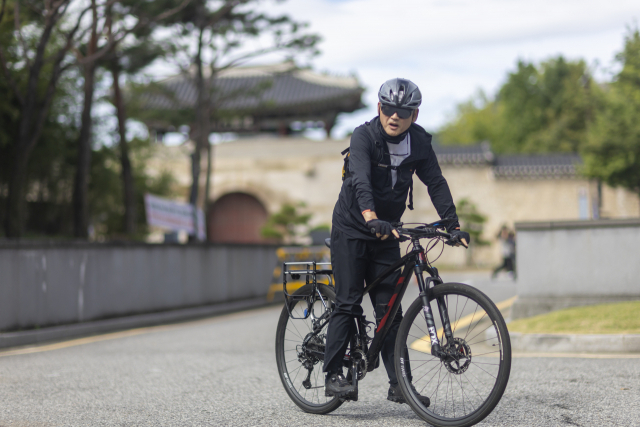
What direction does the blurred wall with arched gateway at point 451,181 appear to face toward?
toward the camera

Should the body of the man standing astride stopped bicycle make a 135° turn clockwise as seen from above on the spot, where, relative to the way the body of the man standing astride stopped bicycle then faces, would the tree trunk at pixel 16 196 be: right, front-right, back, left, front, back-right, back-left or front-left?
front-right

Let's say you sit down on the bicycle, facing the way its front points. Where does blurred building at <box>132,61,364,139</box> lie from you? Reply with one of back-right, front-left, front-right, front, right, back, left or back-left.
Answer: back-left

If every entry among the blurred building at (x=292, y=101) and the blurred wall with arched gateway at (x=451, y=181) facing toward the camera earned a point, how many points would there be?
2

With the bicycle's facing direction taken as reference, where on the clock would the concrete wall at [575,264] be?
The concrete wall is roughly at 8 o'clock from the bicycle.

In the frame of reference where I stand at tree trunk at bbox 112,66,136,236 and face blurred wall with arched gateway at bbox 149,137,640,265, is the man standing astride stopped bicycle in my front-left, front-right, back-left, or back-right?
back-right

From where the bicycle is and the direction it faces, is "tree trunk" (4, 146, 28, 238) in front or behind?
behind

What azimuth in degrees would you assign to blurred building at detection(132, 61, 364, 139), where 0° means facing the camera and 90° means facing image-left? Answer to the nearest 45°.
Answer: approximately 0°

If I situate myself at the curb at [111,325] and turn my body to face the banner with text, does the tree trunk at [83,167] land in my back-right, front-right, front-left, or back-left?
front-left

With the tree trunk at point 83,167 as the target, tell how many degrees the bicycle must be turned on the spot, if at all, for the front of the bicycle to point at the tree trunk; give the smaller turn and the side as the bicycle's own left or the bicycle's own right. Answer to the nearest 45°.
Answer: approximately 180°

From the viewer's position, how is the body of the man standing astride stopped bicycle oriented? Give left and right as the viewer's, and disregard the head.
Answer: facing the viewer and to the right of the viewer

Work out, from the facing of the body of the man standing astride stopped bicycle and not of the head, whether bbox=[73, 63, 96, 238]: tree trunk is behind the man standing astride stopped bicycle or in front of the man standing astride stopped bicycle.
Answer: behind

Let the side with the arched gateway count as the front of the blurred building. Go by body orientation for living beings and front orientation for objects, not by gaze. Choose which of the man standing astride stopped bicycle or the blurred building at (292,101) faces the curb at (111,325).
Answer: the blurred building
